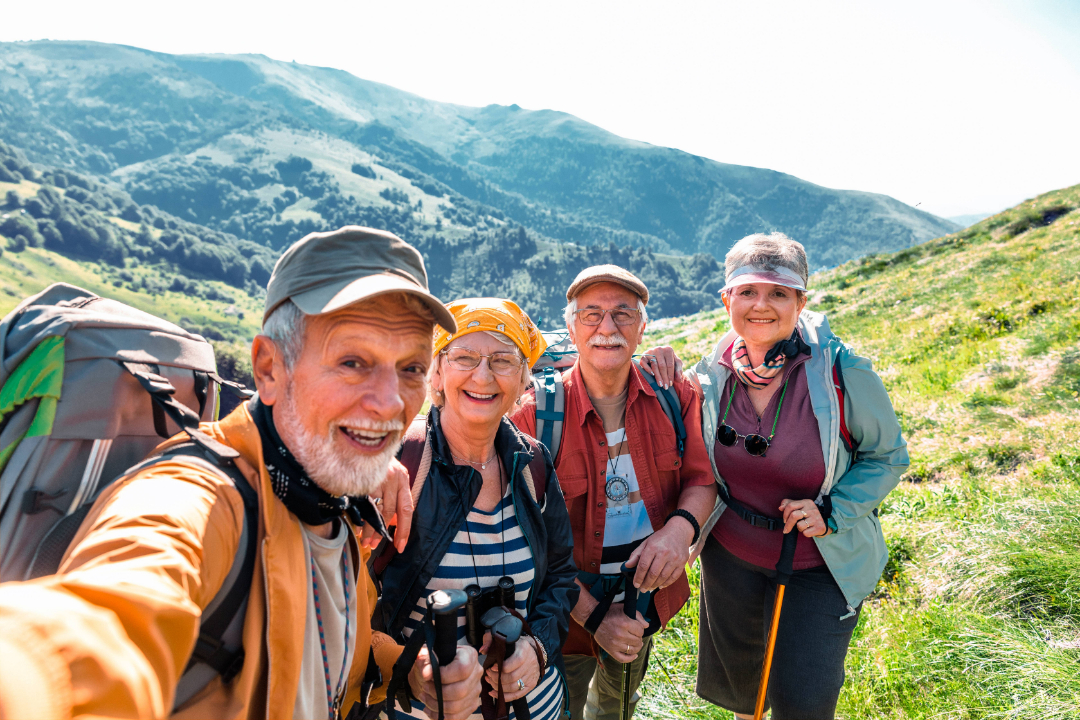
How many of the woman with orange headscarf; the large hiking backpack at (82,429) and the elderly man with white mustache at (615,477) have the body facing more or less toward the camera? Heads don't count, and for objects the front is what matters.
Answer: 2

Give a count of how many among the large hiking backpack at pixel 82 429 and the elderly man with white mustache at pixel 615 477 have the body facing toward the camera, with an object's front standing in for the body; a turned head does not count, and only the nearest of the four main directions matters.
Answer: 1

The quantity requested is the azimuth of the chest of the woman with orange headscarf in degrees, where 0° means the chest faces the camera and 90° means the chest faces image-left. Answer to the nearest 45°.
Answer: approximately 0°

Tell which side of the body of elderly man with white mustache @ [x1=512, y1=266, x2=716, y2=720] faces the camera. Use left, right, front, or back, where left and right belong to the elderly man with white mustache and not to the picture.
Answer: front

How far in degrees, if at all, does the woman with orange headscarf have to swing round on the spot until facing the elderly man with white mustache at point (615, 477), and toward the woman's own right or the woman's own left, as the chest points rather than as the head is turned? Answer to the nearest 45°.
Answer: approximately 135° to the woman's own left

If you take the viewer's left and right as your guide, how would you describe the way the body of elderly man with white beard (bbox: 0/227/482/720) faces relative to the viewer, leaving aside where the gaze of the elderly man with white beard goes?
facing the viewer and to the right of the viewer
